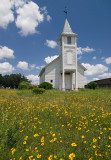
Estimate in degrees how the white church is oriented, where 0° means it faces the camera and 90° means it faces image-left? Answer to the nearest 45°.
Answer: approximately 0°
